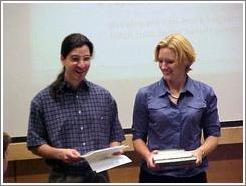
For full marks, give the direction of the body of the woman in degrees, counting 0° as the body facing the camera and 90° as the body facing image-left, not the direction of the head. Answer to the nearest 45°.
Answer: approximately 0°
